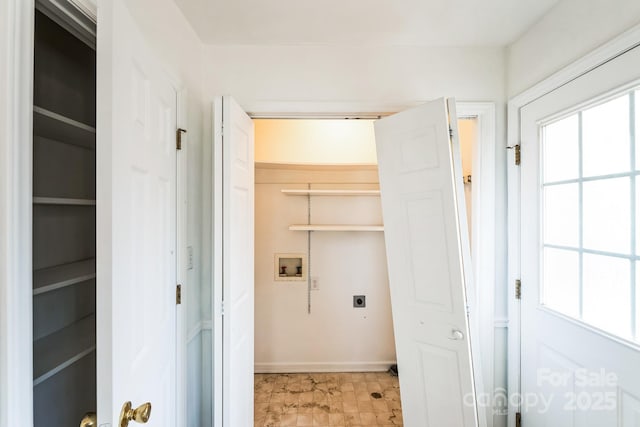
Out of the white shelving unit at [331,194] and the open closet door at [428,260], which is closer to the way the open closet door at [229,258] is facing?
the open closet door

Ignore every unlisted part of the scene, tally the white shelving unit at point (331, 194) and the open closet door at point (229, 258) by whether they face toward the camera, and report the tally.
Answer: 1

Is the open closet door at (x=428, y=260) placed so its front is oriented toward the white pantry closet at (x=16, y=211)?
yes

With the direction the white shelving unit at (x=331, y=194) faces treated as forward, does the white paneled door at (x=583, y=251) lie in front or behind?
in front

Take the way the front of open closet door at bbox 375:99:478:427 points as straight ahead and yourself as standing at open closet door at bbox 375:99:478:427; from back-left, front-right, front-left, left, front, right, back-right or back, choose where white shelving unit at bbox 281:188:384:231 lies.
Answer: right

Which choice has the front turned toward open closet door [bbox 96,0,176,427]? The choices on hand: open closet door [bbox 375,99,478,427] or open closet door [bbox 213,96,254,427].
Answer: open closet door [bbox 375,99,478,427]

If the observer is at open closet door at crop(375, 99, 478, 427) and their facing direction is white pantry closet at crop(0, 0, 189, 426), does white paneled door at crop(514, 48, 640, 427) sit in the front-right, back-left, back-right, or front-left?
back-left

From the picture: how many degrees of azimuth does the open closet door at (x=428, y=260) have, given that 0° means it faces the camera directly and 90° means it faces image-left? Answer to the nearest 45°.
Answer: approximately 45°

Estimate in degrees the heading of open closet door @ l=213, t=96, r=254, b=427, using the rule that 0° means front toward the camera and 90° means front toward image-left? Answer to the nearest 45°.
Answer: approximately 270°

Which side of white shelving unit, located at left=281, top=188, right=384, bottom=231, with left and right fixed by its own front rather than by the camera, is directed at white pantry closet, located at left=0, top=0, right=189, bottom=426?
front

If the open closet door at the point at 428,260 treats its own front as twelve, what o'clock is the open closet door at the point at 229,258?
the open closet door at the point at 229,258 is roughly at 1 o'clock from the open closet door at the point at 428,260.
